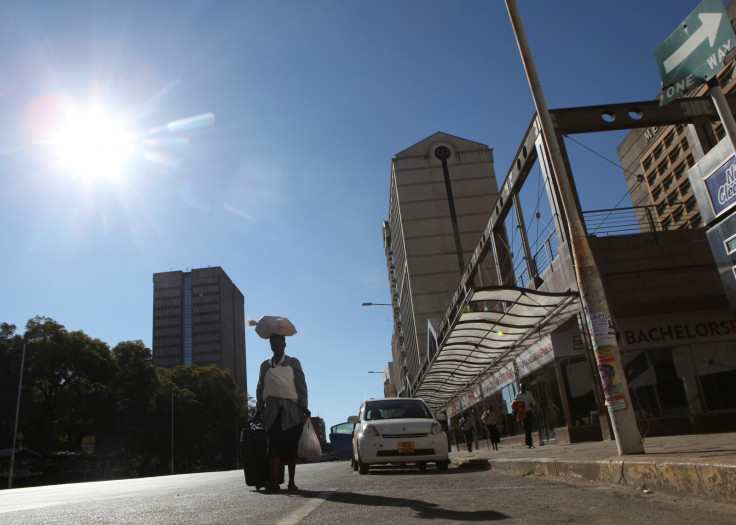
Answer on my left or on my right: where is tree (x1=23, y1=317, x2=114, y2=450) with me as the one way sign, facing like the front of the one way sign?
on my right

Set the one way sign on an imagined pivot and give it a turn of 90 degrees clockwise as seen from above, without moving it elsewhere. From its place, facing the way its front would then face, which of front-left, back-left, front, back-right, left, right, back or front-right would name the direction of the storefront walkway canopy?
front

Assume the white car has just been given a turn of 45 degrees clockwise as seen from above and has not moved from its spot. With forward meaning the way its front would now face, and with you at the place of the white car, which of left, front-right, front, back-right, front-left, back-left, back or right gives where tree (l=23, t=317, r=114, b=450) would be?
right

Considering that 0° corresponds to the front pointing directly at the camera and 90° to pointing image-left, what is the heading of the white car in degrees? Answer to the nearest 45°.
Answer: approximately 0°

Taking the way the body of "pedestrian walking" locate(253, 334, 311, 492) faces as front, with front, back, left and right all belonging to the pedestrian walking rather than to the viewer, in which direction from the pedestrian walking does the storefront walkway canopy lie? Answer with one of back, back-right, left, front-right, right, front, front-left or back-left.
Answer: back-left

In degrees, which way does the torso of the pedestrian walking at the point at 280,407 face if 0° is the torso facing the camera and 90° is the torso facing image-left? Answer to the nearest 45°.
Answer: approximately 0°

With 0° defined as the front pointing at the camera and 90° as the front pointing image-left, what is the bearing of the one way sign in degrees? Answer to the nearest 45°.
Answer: approximately 45°
